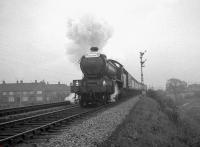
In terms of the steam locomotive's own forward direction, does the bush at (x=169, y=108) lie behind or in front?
behind

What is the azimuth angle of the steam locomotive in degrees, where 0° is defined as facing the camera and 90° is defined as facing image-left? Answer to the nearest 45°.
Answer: approximately 45°
